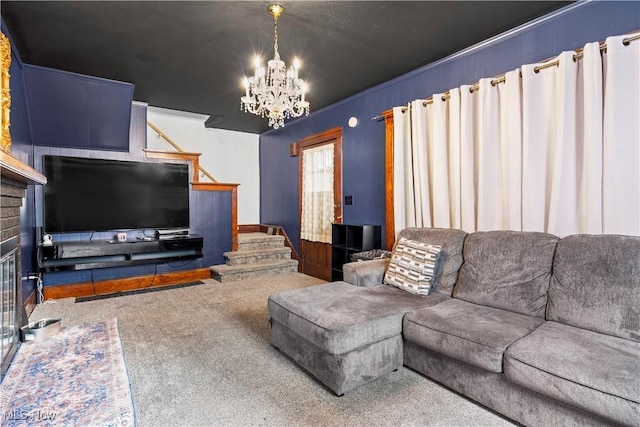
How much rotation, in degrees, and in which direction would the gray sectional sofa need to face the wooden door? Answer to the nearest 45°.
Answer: approximately 90° to its right

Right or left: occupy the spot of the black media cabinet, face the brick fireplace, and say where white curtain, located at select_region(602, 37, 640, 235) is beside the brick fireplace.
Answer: left

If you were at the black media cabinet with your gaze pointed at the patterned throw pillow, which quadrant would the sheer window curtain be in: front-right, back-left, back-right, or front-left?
front-left

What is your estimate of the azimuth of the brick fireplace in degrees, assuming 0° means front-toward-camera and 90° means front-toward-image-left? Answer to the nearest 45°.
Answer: approximately 270°

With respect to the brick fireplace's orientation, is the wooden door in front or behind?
in front

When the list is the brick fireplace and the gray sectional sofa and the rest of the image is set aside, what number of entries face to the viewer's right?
1

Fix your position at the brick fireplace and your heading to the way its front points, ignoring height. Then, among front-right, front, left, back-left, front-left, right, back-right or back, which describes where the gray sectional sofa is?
front-right

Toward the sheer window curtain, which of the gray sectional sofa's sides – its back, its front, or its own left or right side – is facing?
right

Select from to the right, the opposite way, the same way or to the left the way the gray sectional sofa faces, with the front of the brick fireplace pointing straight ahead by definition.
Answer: the opposite way

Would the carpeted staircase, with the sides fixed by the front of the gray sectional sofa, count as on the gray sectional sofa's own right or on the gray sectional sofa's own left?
on the gray sectional sofa's own right

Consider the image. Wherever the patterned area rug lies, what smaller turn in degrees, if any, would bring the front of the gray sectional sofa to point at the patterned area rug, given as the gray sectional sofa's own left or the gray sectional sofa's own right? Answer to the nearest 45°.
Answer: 0° — it already faces it

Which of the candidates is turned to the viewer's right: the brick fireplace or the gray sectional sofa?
the brick fireplace

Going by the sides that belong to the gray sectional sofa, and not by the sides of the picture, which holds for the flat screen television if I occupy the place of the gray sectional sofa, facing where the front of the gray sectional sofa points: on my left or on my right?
on my right

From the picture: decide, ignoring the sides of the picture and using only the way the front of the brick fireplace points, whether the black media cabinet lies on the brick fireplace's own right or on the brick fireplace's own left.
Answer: on the brick fireplace's own left

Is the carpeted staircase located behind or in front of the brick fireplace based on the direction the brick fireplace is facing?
in front

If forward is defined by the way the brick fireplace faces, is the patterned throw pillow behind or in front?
in front
